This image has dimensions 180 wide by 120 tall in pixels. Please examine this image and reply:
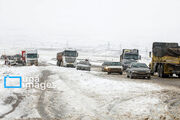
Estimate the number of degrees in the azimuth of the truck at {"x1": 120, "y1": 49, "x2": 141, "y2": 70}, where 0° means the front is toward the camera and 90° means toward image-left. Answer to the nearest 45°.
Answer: approximately 0°
